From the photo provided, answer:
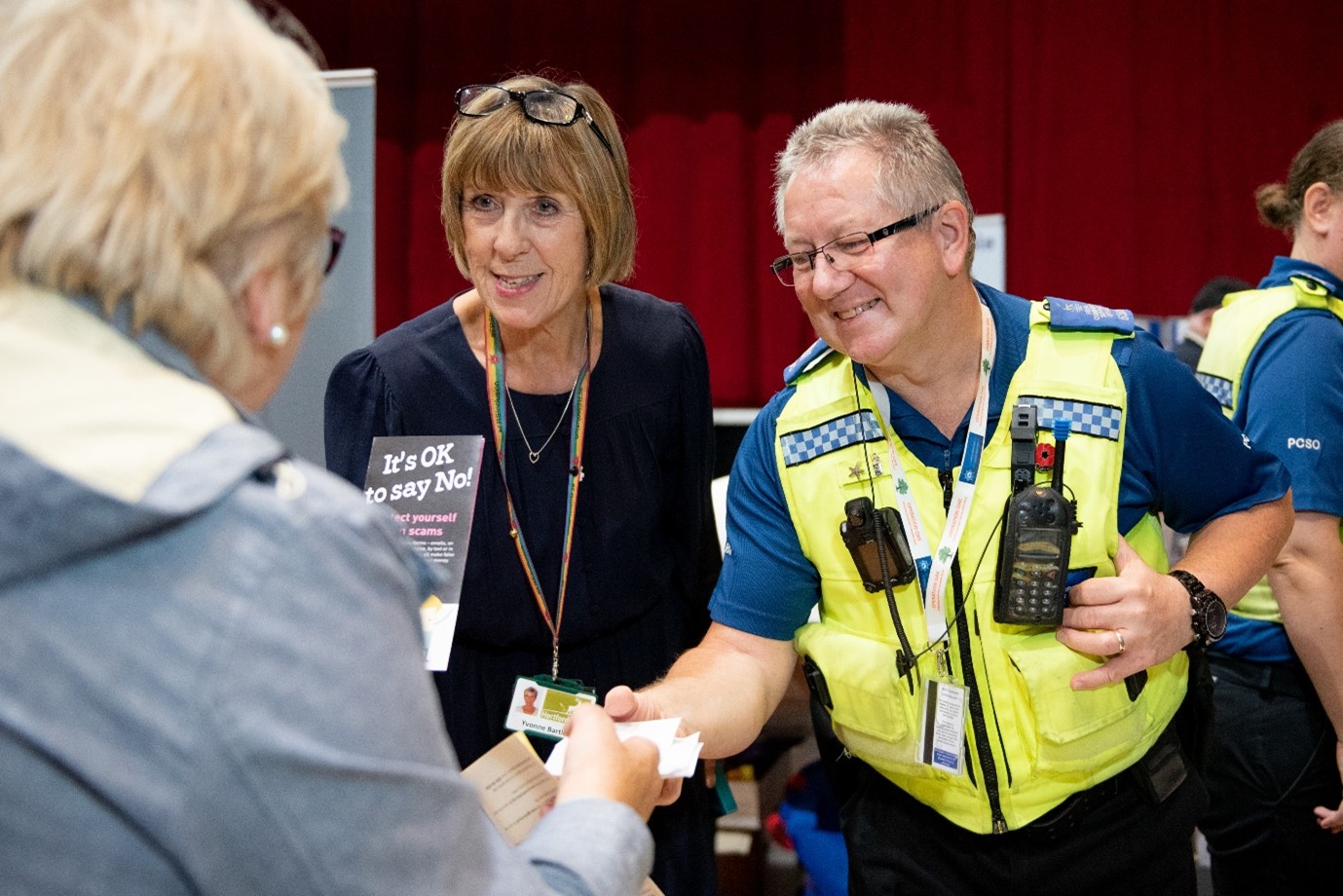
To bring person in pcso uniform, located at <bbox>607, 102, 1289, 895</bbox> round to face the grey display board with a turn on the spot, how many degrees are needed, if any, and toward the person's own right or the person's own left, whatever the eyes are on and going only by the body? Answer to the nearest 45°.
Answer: approximately 90° to the person's own right

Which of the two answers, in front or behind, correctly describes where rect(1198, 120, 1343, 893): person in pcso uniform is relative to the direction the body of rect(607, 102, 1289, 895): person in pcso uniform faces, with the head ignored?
behind

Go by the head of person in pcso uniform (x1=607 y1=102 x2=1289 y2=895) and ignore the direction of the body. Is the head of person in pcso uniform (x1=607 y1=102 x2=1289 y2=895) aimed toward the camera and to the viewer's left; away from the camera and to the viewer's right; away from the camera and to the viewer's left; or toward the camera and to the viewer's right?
toward the camera and to the viewer's left

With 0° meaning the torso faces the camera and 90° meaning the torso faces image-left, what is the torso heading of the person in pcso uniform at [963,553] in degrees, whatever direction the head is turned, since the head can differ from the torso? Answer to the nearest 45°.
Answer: approximately 45°
